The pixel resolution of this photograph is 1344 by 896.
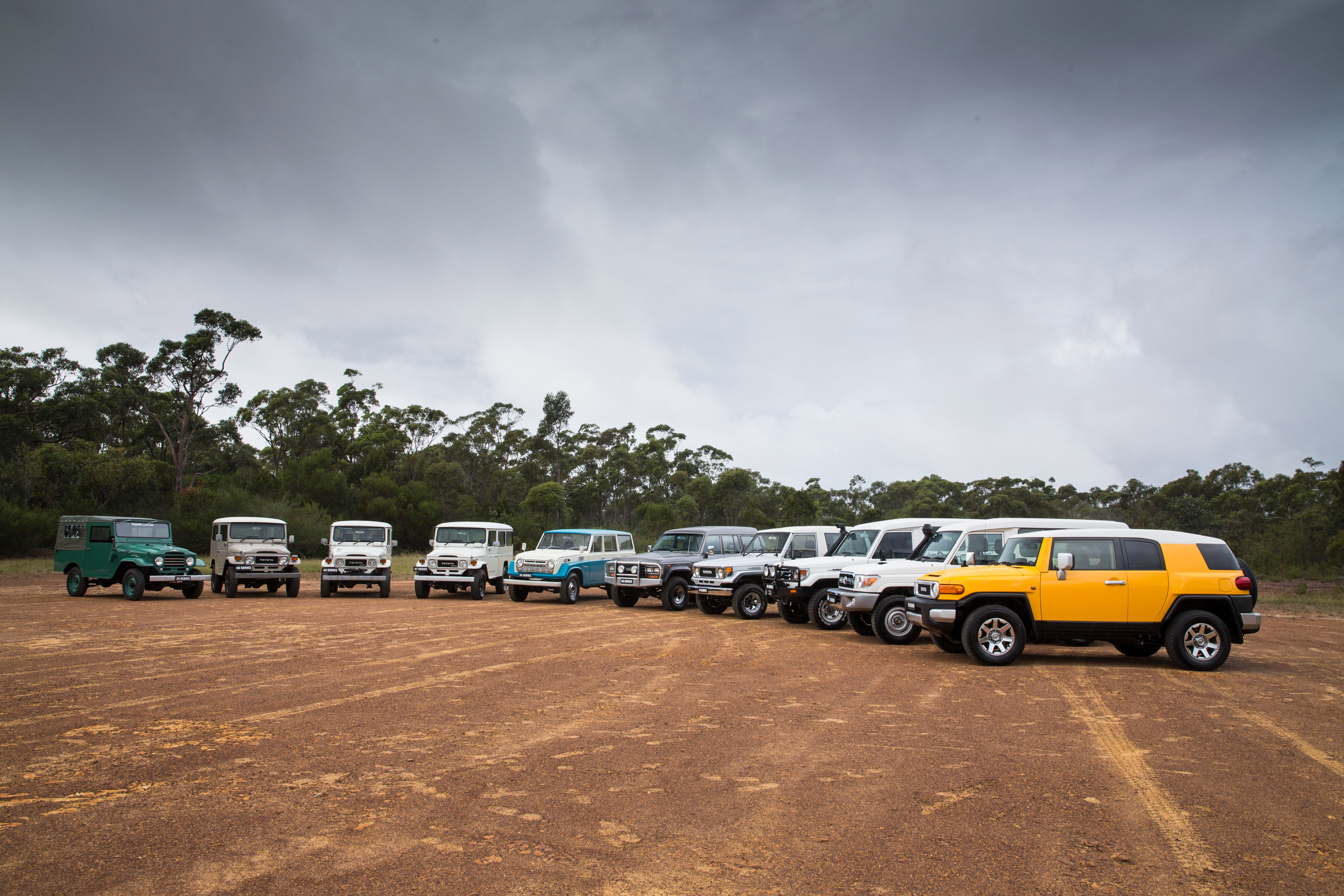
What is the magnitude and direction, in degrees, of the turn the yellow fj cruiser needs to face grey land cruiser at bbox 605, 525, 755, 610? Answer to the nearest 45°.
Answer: approximately 45° to its right

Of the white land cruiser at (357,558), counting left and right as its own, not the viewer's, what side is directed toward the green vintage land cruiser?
right

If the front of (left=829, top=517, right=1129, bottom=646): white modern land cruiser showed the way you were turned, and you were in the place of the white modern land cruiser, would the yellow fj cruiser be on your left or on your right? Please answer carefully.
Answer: on your left

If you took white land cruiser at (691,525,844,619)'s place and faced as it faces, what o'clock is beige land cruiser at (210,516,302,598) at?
beige land cruiser at (210,516,302,598) is roughly at 2 o'clock from white land cruiser at (691,525,844,619).

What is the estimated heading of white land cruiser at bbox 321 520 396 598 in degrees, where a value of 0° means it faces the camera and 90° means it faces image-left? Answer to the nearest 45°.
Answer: approximately 0°

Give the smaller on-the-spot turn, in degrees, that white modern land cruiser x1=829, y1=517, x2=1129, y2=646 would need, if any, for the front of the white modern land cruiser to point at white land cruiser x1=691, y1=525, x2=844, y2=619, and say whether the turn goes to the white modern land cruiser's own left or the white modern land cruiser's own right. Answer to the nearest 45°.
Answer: approximately 90° to the white modern land cruiser's own right

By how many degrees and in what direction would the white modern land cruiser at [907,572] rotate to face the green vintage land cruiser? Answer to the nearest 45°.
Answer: approximately 45° to its right

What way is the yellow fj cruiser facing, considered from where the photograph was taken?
facing to the left of the viewer

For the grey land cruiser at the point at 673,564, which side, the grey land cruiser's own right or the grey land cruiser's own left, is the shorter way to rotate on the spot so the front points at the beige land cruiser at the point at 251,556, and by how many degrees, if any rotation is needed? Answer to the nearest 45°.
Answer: approximately 45° to the grey land cruiser's own right

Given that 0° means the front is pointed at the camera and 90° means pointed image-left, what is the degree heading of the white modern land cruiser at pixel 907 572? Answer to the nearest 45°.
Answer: approximately 45°
